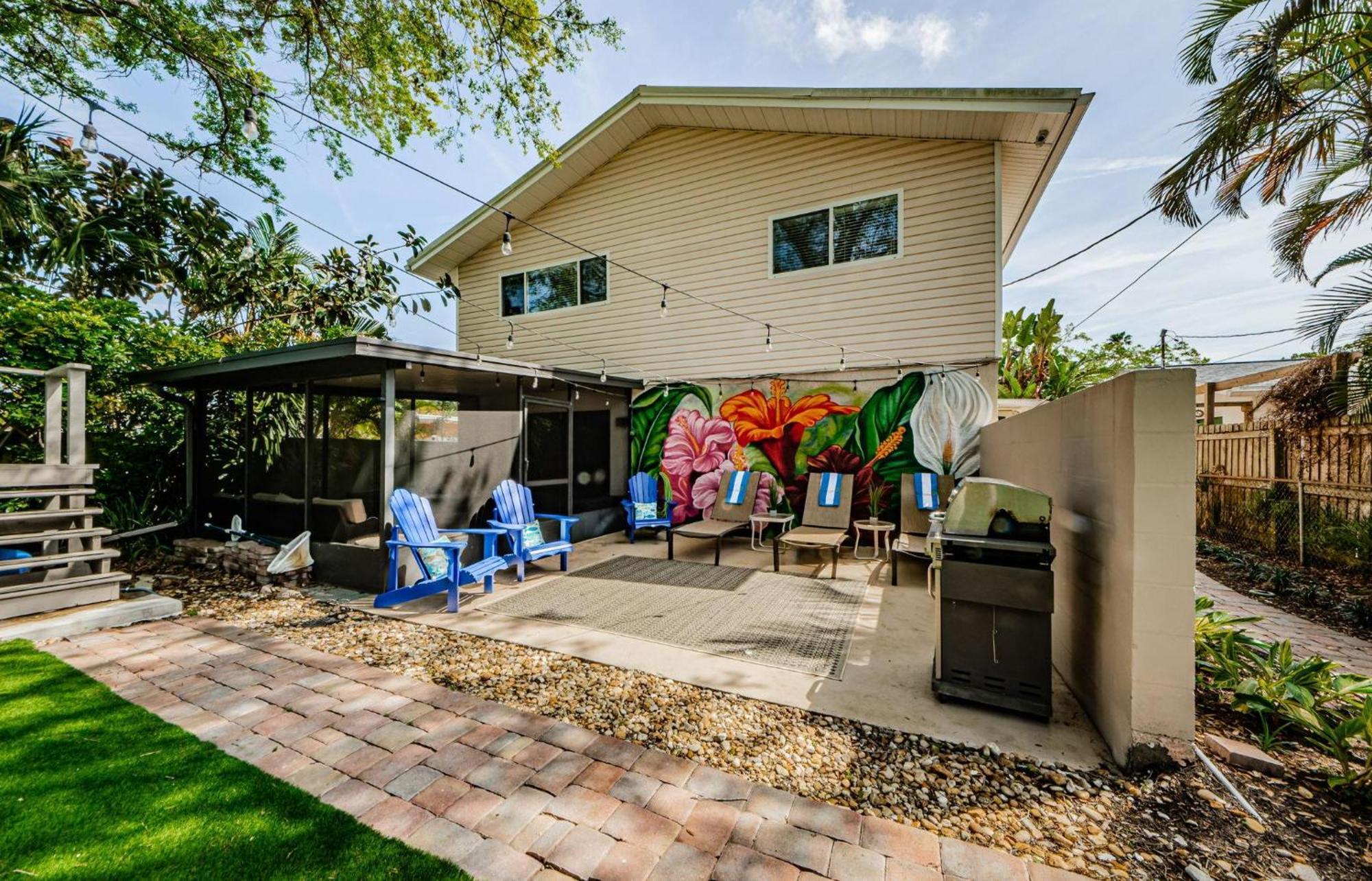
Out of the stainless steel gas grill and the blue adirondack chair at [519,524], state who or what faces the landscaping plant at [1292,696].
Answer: the blue adirondack chair

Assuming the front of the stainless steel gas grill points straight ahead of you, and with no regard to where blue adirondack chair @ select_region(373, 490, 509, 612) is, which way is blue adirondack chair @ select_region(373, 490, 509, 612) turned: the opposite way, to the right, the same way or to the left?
the opposite way

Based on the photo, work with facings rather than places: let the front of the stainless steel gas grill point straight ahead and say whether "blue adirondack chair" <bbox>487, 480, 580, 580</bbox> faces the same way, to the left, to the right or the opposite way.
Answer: the opposite way

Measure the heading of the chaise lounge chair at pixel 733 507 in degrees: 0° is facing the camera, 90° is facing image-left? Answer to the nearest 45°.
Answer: approximately 45°

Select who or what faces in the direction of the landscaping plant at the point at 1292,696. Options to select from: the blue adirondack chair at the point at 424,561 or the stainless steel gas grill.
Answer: the blue adirondack chair

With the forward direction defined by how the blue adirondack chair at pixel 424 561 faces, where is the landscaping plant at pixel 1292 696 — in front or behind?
in front

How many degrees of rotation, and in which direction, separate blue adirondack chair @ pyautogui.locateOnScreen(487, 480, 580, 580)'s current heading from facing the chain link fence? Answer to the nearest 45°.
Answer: approximately 45° to its left

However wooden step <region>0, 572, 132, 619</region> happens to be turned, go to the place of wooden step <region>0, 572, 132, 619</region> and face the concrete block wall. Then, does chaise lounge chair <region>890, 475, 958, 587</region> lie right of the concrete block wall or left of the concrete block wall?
left

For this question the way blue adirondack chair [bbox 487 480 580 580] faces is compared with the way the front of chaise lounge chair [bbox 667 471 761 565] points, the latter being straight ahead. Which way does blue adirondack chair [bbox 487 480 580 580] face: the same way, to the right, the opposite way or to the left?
to the left

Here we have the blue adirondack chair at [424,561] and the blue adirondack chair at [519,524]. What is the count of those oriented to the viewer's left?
0

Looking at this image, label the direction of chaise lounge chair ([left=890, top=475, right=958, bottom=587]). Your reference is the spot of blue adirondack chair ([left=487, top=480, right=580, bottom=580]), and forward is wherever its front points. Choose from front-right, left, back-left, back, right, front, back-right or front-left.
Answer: front-left

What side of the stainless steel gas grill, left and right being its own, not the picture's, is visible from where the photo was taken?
left
